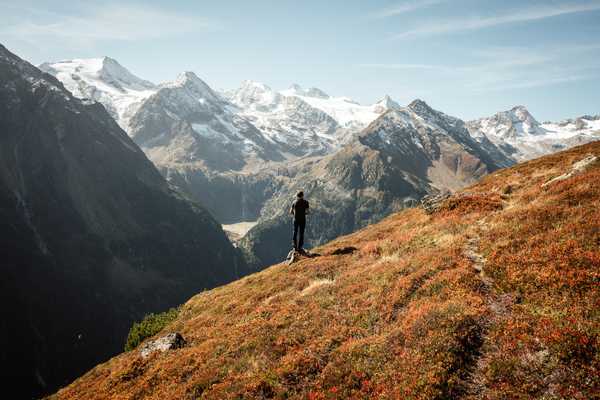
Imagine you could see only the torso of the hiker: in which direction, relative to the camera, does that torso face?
away from the camera

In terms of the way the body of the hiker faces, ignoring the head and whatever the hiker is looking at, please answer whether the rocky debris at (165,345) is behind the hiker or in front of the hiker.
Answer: behind

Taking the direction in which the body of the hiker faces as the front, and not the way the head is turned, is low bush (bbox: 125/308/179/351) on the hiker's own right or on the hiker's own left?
on the hiker's own left

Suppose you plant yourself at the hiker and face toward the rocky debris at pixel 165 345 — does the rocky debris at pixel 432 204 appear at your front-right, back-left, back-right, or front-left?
back-left

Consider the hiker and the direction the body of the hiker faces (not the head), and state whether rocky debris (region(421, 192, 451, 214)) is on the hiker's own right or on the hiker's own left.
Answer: on the hiker's own right
